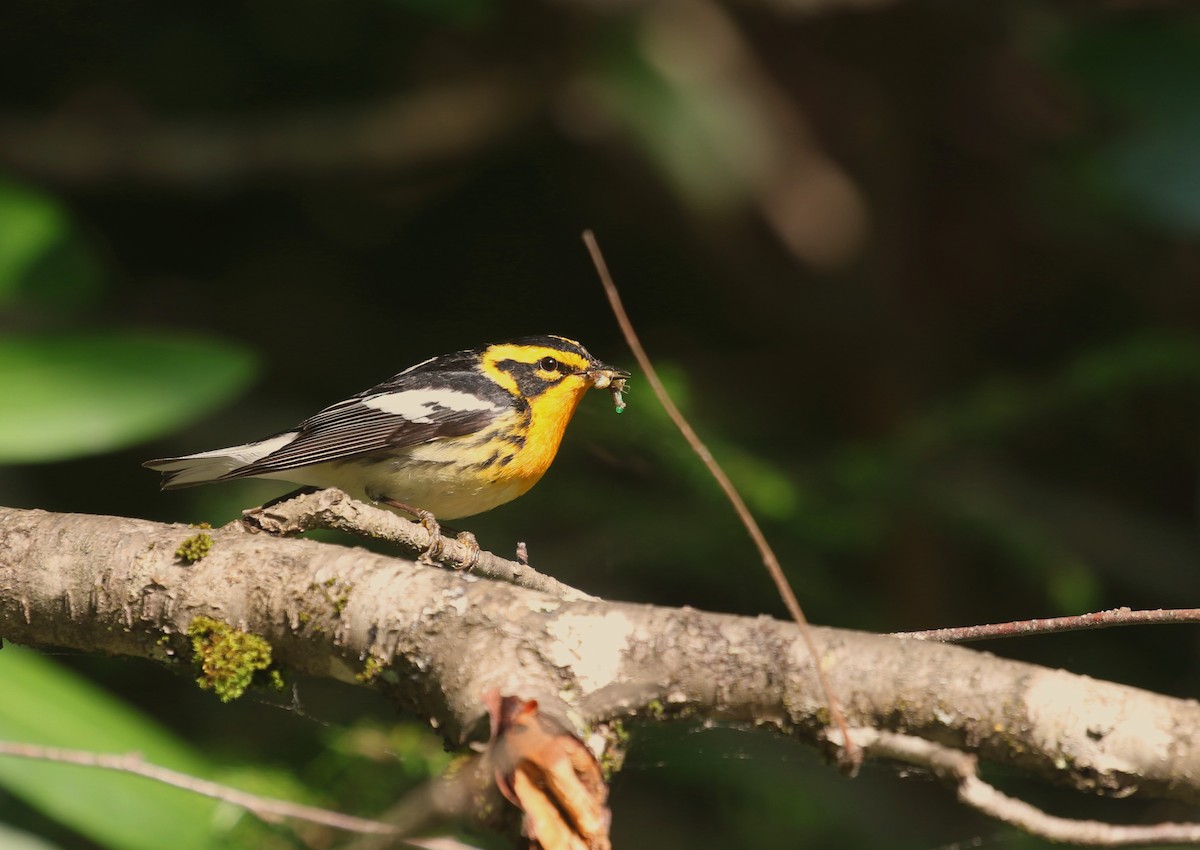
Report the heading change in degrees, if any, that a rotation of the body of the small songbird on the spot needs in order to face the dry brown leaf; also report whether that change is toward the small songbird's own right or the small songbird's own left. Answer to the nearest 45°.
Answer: approximately 90° to the small songbird's own right

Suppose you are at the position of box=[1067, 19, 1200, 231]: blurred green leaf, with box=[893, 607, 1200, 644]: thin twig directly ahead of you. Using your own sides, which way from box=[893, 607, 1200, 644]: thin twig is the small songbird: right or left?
right

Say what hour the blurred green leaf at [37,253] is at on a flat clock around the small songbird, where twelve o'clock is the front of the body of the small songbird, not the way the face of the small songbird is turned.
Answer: The blurred green leaf is roughly at 7 o'clock from the small songbird.

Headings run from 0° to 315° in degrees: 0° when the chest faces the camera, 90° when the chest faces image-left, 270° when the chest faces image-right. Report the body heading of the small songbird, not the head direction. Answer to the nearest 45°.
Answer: approximately 270°

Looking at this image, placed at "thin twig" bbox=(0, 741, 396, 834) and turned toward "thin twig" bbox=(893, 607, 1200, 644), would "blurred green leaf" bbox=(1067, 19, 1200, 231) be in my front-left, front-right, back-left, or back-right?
front-left

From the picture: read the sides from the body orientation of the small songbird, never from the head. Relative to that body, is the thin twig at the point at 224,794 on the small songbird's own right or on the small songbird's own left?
on the small songbird's own right

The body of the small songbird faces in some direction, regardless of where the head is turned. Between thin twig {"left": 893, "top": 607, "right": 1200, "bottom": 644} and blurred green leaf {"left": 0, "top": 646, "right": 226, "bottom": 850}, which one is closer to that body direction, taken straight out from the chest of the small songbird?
the thin twig
